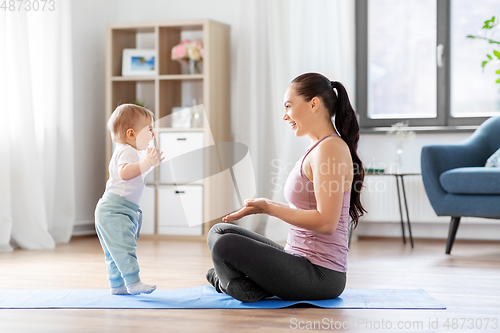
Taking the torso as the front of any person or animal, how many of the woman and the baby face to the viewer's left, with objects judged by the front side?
1

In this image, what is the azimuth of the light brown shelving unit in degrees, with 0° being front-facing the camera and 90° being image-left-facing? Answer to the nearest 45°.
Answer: approximately 45°

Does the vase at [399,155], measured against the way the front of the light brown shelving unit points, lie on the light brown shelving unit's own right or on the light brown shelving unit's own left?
on the light brown shelving unit's own left

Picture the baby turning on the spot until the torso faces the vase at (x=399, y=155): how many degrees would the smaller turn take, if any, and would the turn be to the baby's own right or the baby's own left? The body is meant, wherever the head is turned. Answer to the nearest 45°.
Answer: approximately 45° to the baby's own left

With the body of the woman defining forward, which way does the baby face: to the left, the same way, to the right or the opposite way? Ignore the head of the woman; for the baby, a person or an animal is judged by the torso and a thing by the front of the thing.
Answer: the opposite way

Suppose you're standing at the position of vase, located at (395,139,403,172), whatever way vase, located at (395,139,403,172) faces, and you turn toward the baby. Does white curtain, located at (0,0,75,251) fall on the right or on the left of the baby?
right

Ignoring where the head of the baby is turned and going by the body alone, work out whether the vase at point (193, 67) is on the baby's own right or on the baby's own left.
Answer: on the baby's own left

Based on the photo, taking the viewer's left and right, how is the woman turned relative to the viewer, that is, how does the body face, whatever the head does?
facing to the left of the viewer

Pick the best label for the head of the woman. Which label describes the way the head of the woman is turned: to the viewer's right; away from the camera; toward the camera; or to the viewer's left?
to the viewer's left

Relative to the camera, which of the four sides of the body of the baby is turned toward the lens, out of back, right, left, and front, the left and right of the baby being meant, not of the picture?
right
